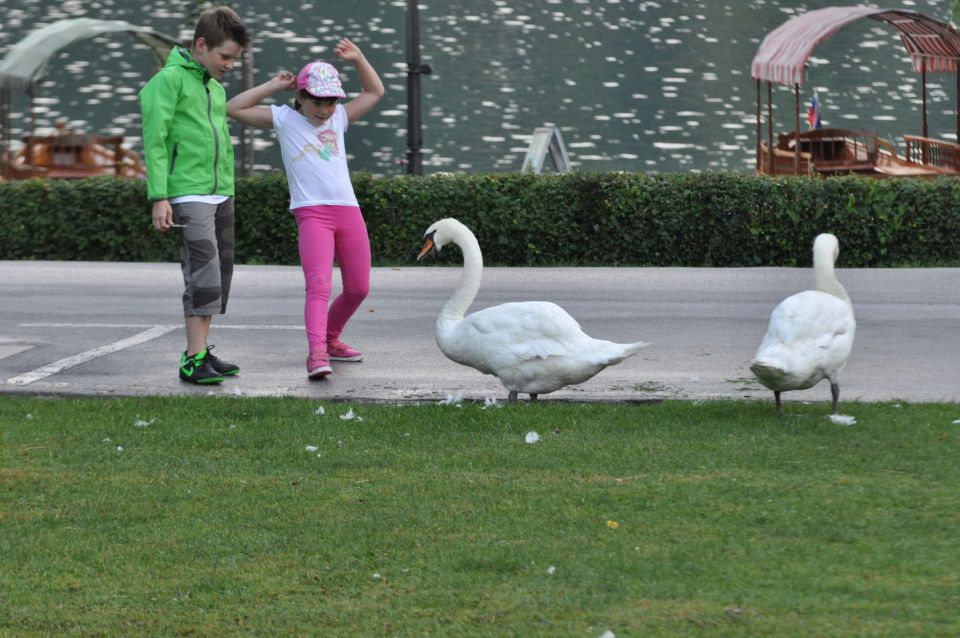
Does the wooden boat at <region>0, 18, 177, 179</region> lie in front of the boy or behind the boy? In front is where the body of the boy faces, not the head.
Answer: behind

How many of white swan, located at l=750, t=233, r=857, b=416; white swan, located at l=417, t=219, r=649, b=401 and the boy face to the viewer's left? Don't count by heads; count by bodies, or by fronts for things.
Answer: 1

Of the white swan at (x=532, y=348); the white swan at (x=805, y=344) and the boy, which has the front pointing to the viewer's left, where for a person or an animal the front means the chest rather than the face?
the white swan at (x=532, y=348)

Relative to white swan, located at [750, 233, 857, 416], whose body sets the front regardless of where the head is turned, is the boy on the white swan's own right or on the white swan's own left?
on the white swan's own left

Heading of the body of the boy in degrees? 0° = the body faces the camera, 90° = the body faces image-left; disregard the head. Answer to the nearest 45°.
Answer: approximately 315°

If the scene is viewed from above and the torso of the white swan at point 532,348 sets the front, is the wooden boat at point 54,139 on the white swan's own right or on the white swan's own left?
on the white swan's own right

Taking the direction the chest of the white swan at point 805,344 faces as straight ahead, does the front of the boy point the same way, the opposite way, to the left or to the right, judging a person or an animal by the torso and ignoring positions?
to the right

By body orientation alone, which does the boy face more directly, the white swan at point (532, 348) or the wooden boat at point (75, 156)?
the white swan

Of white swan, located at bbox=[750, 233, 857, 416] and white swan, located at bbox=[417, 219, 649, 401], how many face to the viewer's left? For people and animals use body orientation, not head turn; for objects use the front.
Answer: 1

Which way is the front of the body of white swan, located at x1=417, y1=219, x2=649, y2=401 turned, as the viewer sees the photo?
to the viewer's left

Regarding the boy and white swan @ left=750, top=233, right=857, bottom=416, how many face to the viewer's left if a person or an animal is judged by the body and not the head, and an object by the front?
0

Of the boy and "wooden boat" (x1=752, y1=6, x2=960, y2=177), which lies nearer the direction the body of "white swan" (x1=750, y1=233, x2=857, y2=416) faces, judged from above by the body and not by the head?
the wooden boat
